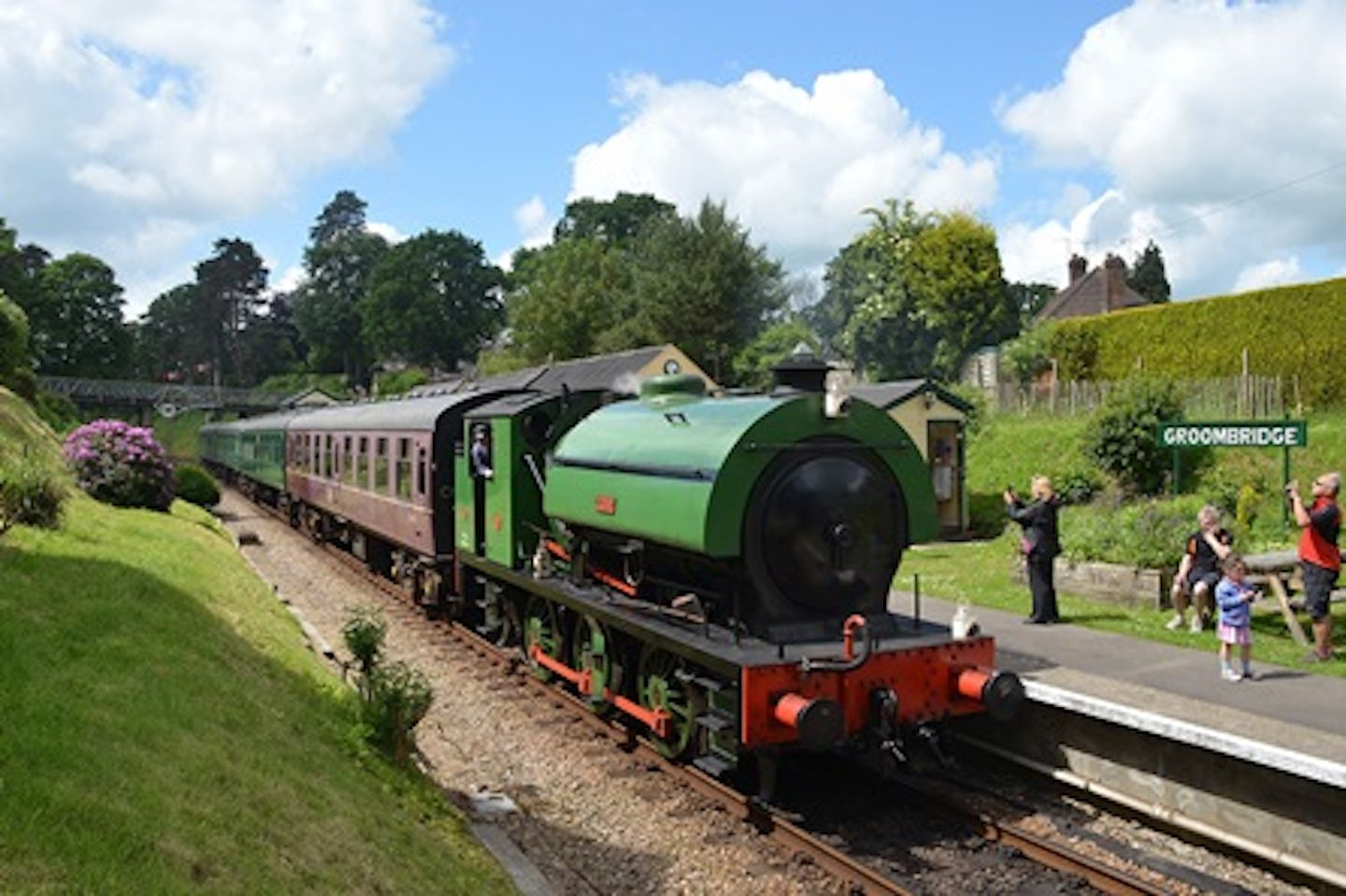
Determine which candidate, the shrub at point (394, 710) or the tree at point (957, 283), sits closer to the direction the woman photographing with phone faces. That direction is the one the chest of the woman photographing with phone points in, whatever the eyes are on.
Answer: the shrub

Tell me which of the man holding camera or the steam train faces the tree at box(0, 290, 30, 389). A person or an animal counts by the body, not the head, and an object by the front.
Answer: the man holding camera

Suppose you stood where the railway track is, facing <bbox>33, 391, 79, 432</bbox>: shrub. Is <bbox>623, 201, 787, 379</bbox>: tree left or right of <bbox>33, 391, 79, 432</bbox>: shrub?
right

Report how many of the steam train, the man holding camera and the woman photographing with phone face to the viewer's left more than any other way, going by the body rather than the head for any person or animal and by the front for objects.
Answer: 2

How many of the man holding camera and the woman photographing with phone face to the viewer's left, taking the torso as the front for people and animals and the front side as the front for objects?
2

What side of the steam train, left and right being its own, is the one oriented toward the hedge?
left

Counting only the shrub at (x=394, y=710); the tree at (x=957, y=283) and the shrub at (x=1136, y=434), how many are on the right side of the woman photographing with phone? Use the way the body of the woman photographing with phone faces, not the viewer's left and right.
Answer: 2

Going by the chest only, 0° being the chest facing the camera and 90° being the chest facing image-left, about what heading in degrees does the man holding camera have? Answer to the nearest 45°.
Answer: approximately 90°

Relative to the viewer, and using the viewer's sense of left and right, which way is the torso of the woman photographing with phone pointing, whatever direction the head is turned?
facing to the left of the viewer

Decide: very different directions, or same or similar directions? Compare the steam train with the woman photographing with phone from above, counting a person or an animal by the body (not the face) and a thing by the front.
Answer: very different directions

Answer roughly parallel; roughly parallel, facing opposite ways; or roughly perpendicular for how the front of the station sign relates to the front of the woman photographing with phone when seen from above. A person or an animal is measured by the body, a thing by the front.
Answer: roughly perpendicular

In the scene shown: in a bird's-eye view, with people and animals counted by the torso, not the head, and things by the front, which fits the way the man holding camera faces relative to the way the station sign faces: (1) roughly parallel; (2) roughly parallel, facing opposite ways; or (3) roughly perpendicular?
roughly perpendicular

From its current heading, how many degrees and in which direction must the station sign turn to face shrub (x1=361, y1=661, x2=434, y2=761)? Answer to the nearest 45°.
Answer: approximately 45° to its right

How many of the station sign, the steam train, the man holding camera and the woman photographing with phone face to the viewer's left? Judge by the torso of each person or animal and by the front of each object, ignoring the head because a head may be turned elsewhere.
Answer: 2
